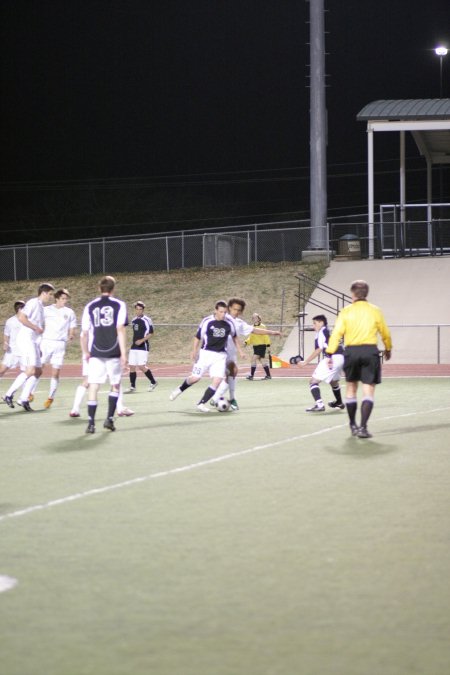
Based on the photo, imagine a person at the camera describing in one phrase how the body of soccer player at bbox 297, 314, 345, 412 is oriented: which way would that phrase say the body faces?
to the viewer's left

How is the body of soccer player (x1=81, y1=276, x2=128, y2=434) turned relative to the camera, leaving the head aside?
away from the camera

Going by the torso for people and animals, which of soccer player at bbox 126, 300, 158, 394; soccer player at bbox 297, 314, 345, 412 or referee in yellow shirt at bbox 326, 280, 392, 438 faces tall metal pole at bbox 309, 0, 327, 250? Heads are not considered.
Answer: the referee in yellow shirt

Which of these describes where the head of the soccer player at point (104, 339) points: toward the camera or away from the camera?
away from the camera

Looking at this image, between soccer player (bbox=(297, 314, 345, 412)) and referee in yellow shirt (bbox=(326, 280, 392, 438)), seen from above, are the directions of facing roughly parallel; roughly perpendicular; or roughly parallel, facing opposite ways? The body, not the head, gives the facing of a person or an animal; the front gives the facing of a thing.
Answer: roughly perpendicular

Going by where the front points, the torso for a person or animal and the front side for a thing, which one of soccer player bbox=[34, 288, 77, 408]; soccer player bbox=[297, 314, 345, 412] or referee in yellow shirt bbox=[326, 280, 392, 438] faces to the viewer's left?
soccer player bbox=[297, 314, 345, 412]

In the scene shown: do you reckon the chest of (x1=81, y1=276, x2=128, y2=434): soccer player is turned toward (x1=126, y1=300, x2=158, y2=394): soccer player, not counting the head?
yes

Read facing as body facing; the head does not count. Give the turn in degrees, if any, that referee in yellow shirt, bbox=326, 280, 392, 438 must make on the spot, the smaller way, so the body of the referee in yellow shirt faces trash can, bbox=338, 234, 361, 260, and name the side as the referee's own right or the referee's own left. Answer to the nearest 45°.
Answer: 0° — they already face it

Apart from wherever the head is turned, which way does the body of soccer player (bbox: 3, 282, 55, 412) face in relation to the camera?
to the viewer's right

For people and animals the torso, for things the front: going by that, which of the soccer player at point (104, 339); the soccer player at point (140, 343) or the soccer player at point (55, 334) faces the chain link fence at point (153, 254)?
the soccer player at point (104, 339)

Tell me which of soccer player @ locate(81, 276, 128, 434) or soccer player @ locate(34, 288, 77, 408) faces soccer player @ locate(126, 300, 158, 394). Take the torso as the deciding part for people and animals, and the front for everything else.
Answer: soccer player @ locate(81, 276, 128, 434)
